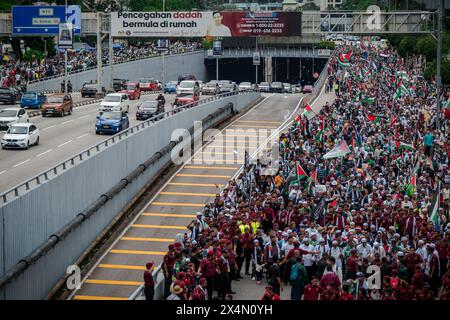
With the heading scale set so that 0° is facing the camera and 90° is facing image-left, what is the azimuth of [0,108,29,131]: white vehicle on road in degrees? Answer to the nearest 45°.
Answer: approximately 45°

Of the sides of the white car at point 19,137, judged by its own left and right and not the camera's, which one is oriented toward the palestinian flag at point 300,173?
left

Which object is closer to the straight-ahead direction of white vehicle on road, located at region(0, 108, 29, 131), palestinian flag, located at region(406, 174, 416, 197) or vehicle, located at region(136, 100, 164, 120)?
the palestinian flag

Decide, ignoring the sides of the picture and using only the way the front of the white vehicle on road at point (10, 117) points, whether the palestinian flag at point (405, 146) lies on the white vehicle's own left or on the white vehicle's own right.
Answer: on the white vehicle's own left

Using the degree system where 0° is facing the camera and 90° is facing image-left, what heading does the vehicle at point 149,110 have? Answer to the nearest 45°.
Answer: approximately 45°

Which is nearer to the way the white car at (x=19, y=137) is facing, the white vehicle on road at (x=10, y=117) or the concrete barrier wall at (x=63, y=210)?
the concrete barrier wall

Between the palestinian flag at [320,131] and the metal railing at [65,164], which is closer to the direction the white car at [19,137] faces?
the metal railing

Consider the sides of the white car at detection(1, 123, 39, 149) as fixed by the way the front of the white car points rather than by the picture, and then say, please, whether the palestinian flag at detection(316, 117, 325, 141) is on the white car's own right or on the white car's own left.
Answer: on the white car's own left
